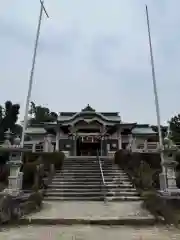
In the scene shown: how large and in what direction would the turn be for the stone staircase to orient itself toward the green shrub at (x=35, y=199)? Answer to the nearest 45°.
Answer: approximately 45° to its right

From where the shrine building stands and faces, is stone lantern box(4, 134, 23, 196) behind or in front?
in front

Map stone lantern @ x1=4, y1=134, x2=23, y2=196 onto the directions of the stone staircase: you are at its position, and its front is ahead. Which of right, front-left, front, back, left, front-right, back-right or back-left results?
front-right

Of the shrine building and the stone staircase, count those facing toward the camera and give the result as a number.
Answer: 2

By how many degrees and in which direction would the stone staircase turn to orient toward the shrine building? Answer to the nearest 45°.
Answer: approximately 180°

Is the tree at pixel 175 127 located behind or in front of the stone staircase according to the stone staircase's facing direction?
behind

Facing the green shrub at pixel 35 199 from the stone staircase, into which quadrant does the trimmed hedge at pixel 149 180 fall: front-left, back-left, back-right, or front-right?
back-left

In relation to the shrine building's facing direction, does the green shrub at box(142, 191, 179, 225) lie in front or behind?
in front

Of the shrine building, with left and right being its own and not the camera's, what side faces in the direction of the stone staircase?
front

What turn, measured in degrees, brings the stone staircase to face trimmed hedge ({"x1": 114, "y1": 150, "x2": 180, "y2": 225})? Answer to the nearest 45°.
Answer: approximately 90° to its left
